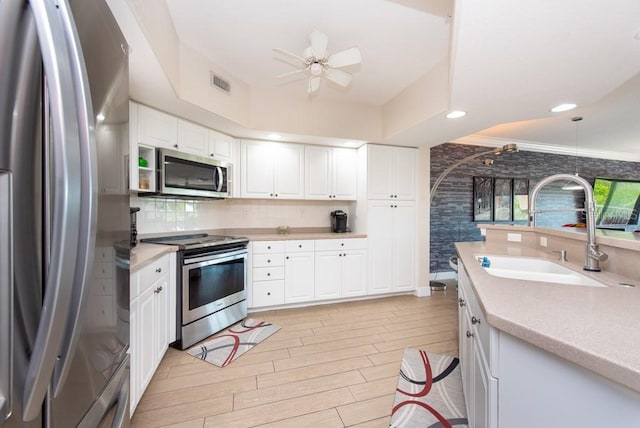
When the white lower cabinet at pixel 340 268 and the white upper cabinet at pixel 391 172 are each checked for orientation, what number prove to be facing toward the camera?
2

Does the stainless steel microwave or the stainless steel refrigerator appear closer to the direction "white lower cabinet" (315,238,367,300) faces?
the stainless steel refrigerator

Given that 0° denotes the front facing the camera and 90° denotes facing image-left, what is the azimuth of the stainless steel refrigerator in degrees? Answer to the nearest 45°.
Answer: approximately 315°

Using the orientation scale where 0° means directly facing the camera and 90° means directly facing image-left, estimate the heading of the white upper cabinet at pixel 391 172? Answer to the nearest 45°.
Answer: approximately 0°

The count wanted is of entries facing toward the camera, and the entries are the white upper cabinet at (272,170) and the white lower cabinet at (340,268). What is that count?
2

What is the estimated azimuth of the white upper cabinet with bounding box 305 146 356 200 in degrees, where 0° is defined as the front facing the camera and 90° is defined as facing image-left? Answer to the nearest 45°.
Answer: approximately 0°

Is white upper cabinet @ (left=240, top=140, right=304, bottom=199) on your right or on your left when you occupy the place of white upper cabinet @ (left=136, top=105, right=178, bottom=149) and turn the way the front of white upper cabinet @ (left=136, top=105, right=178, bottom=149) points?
on your left
